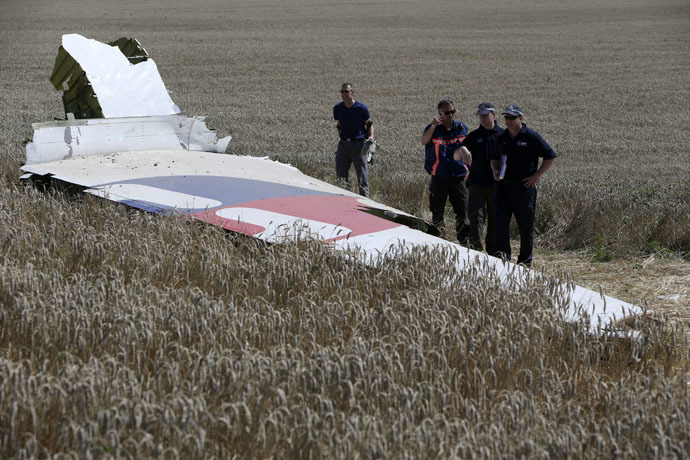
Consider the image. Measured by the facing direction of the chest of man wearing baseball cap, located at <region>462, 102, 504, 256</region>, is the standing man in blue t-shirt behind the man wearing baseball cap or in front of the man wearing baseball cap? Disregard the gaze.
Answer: behind

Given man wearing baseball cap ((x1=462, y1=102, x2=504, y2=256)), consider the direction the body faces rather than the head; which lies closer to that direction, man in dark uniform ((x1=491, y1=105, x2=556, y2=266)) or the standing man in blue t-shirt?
the man in dark uniform

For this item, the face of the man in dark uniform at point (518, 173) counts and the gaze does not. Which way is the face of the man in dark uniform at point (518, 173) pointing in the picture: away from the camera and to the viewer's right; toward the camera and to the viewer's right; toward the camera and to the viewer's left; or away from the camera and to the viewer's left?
toward the camera and to the viewer's left

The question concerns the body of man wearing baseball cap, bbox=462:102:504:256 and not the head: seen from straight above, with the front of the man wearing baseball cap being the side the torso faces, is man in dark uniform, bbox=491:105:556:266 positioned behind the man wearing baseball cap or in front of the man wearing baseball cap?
in front

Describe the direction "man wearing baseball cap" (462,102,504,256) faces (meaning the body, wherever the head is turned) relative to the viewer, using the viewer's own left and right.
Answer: facing the viewer
